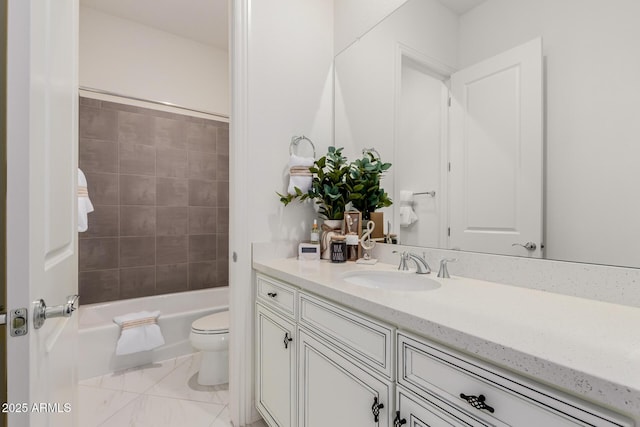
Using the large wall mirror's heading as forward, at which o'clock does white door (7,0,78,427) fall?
The white door is roughly at 12 o'clock from the large wall mirror.

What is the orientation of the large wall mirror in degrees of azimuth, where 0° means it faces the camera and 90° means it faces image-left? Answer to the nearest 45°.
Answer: approximately 45°

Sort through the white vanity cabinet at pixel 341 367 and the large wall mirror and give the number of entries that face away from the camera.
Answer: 0

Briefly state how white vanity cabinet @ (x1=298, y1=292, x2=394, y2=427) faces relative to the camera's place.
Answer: facing the viewer and to the left of the viewer

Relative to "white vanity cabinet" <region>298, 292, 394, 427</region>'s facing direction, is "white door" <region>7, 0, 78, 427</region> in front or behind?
in front

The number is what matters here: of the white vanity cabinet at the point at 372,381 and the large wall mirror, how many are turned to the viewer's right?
0

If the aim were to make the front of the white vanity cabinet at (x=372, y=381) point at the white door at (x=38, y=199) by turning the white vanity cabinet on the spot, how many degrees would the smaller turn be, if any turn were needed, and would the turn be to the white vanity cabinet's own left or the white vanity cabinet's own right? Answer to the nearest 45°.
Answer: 0° — it already faces it
